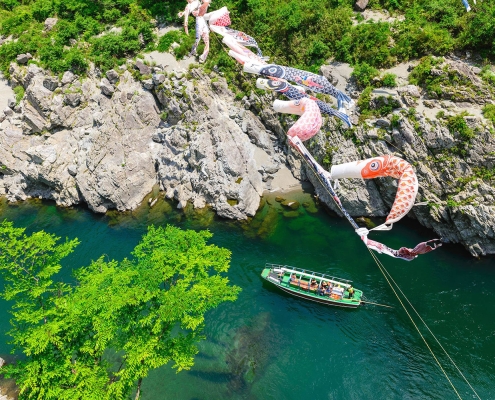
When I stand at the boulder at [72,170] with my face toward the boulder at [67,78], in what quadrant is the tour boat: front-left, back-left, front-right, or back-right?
back-right

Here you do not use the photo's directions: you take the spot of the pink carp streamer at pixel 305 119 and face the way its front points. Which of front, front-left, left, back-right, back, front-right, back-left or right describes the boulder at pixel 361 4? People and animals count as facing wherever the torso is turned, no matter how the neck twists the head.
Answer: right

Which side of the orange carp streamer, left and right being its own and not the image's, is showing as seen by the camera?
left

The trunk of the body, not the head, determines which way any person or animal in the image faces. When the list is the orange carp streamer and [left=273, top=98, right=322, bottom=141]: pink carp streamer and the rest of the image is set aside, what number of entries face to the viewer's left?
2

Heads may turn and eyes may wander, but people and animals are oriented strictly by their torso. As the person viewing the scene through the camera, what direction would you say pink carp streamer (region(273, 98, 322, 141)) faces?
facing to the left of the viewer

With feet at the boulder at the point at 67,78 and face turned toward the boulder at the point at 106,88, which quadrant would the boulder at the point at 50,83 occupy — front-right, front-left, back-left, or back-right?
back-right

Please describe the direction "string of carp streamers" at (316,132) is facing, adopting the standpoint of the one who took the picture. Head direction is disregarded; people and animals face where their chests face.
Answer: facing to the left of the viewer
